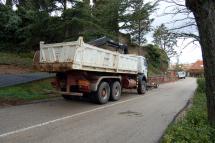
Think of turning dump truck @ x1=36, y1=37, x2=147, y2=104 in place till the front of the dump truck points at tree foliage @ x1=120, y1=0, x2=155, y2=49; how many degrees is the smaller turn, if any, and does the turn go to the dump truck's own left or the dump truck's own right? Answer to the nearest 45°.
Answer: approximately 45° to the dump truck's own left

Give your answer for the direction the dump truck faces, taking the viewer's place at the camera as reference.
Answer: facing away from the viewer and to the right of the viewer
